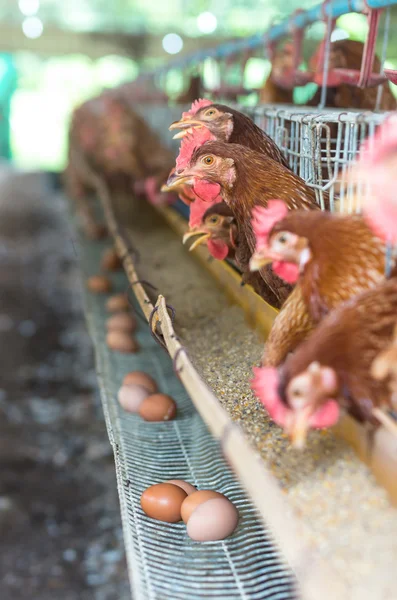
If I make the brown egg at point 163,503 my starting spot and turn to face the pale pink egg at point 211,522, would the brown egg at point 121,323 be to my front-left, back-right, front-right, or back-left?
back-left

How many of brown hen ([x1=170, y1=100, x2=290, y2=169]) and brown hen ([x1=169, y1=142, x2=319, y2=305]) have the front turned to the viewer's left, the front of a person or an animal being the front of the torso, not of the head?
2

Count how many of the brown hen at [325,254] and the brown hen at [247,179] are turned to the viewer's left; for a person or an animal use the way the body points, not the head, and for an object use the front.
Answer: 2

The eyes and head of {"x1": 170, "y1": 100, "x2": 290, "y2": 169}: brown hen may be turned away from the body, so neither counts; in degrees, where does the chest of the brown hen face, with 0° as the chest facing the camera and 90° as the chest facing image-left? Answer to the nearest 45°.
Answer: approximately 90°

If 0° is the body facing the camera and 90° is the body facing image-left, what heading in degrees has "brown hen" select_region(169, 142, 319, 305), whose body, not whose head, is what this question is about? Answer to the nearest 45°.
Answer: approximately 90°

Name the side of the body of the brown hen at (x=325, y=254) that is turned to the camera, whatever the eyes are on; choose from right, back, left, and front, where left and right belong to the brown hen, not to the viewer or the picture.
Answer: left
